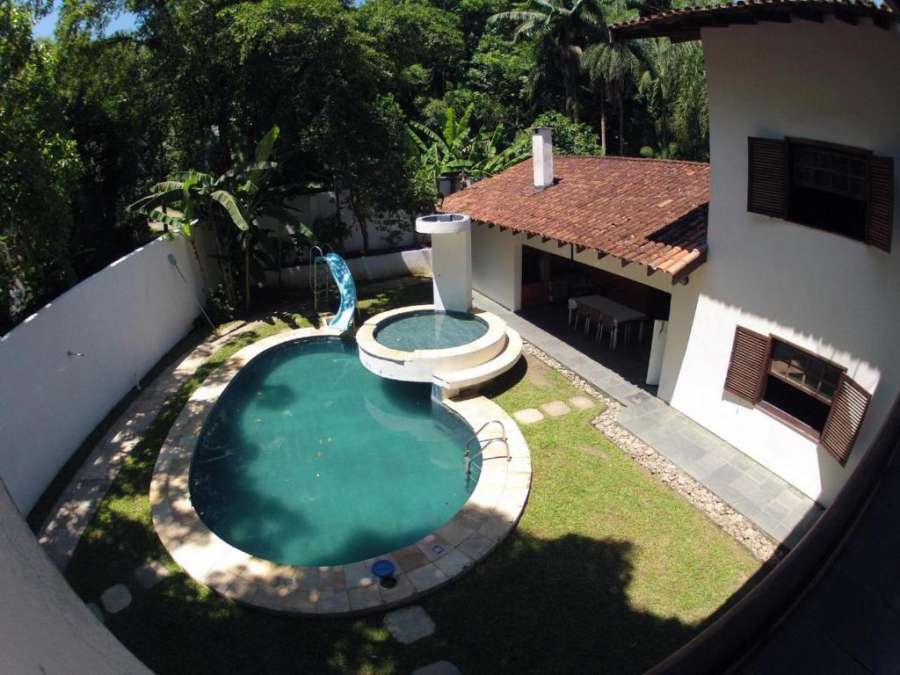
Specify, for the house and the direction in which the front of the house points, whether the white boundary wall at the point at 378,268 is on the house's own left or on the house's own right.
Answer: on the house's own right

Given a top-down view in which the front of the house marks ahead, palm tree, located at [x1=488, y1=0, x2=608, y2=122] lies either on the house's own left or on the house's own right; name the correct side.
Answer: on the house's own right

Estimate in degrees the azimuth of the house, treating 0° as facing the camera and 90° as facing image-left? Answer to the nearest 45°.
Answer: approximately 45°

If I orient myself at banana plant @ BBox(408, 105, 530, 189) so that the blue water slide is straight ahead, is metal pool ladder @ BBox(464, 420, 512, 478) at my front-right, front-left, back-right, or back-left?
front-left

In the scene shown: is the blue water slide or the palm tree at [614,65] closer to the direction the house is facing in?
the blue water slide

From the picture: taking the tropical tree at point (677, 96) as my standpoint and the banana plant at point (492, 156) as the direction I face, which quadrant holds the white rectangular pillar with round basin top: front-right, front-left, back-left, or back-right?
front-left

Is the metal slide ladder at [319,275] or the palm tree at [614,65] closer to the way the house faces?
the metal slide ladder

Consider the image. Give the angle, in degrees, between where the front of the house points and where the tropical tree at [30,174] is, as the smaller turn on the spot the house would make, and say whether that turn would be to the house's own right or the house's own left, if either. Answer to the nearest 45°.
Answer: approximately 45° to the house's own right

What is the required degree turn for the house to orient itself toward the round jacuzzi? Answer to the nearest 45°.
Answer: approximately 45° to its right
